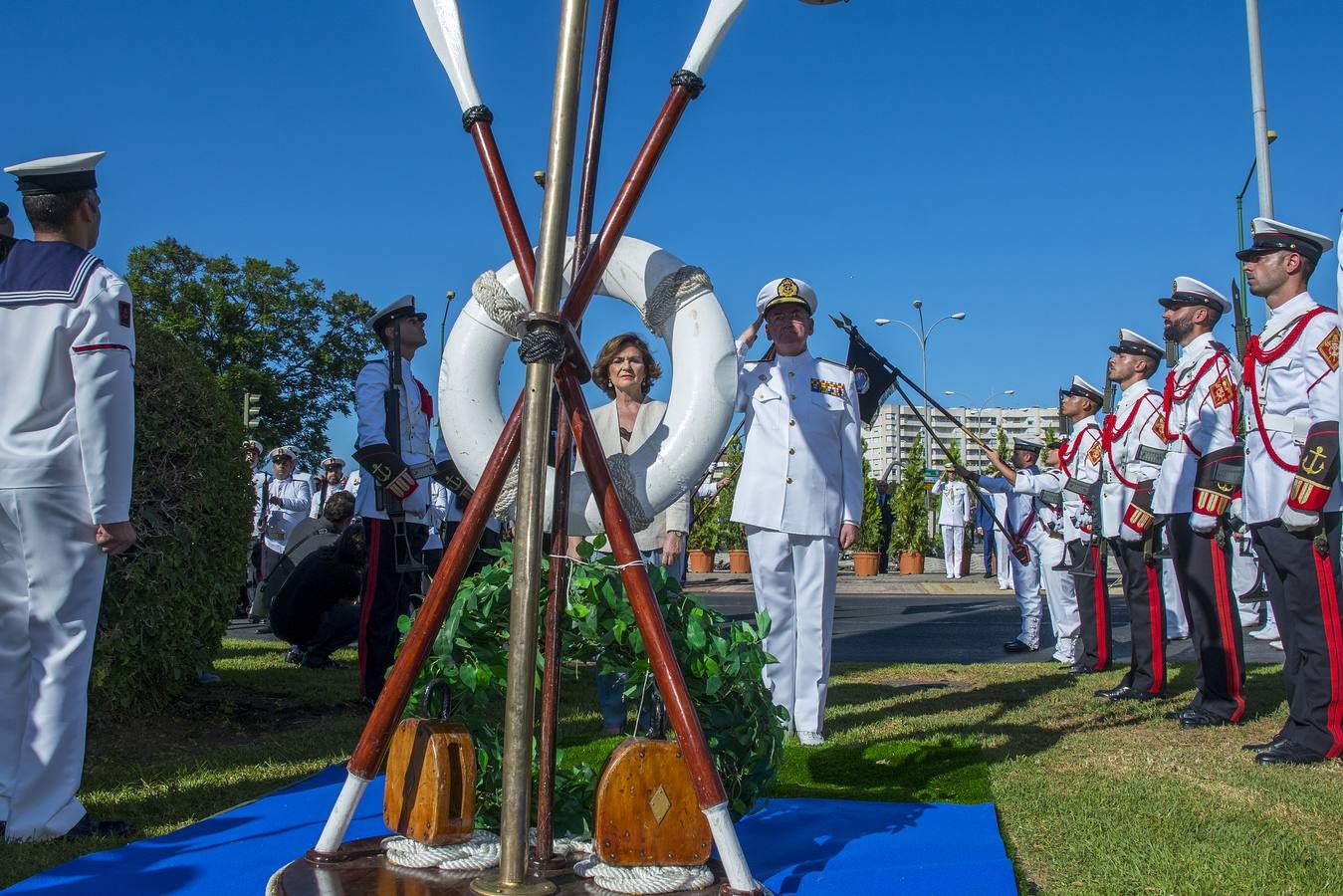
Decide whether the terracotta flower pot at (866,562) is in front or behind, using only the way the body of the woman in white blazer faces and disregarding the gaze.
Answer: behind

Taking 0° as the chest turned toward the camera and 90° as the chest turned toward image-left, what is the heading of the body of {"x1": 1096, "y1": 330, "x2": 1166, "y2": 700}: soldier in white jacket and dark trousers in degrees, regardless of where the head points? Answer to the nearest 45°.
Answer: approximately 90°

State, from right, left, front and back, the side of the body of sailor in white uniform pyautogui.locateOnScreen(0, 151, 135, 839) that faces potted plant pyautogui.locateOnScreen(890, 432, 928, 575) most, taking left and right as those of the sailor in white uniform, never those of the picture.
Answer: front

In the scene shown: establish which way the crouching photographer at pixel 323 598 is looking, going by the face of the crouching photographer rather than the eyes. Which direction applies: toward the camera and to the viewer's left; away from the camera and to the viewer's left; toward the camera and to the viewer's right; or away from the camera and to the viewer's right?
away from the camera and to the viewer's right

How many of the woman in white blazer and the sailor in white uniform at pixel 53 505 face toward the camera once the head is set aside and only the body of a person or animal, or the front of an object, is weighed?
1

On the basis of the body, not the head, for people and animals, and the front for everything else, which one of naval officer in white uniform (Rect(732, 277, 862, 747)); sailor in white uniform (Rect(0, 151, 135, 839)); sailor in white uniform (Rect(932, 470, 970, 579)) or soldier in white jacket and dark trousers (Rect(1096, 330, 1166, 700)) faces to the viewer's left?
soldier in white jacket and dark trousers (Rect(1096, 330, 1166, 700))

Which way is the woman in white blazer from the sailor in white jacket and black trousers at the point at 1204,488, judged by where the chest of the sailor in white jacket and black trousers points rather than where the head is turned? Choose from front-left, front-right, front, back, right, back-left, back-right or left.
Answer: front-left

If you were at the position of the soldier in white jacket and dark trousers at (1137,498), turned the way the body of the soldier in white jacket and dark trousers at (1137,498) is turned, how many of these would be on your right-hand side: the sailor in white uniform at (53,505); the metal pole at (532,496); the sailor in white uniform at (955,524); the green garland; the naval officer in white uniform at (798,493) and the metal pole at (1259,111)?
2

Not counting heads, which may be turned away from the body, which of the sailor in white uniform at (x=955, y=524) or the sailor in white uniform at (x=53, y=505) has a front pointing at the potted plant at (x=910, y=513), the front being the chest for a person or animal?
the sailor in white uniform at (x=53, y=505)

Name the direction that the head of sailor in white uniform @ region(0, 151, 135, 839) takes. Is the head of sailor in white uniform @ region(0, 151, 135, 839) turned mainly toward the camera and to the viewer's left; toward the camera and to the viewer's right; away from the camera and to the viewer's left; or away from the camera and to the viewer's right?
away from the camera and to the viewer's right

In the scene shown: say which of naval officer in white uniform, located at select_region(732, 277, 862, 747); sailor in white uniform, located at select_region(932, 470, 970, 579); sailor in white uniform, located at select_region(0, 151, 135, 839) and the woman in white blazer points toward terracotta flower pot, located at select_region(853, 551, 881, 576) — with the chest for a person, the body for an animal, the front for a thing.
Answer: sailor in white uniform, located at select_region(0, 151, 135, 839)

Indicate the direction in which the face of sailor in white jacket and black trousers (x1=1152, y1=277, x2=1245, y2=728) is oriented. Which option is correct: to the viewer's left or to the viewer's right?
to the viewer's left

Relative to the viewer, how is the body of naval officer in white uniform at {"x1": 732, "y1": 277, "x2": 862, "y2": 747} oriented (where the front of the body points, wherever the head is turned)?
toward the camera

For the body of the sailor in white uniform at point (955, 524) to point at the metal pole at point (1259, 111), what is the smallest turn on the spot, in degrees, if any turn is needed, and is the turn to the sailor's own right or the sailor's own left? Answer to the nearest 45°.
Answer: approximately 45° to the sailor's own left

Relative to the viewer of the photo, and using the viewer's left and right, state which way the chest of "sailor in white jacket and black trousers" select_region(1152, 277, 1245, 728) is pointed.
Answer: facing to the left of the viewer

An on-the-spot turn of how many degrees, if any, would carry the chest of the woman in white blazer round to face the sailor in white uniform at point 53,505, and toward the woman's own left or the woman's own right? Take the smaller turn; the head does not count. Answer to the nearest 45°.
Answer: approximately 45° to the woman's own right

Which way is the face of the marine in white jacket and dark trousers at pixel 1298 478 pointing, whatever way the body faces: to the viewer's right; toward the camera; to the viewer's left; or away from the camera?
to the viewer's left

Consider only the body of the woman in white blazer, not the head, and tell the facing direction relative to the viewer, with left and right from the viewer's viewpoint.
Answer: facing the viewer
